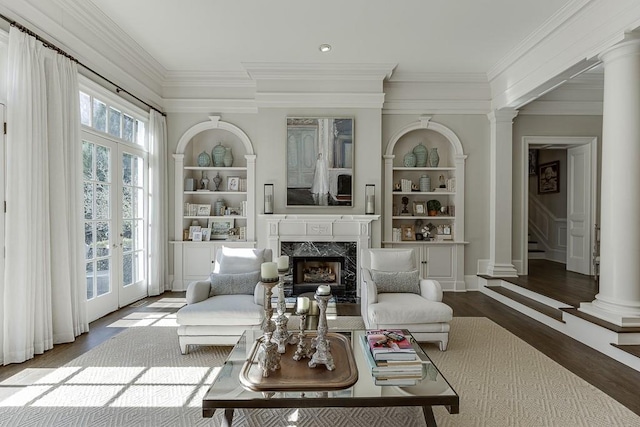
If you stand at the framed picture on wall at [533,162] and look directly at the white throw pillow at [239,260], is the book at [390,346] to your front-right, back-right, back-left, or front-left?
front-left

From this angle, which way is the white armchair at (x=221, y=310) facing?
toward the camera

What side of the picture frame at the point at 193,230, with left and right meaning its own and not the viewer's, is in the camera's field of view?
front

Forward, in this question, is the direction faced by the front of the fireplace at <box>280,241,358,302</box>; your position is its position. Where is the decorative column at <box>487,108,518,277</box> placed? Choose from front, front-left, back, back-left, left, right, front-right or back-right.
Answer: left

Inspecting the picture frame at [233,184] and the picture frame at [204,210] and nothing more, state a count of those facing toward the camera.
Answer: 2

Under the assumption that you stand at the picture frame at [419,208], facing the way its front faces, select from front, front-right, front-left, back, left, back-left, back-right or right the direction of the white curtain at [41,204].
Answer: front-right

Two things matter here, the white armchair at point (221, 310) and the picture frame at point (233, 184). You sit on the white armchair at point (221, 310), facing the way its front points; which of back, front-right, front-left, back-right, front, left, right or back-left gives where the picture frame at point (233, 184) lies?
back

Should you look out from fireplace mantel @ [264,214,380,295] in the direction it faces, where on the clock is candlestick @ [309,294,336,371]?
The candlestick is roughly at 12 o'clock from the fireplace mantel.

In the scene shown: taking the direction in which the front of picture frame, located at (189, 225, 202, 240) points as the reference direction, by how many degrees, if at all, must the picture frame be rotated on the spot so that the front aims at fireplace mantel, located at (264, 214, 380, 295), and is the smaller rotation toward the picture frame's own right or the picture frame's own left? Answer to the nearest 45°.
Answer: approximately 45° to the picture frame's own left

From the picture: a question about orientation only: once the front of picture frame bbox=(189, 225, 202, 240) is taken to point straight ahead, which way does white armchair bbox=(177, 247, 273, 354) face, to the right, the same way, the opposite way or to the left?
the same way

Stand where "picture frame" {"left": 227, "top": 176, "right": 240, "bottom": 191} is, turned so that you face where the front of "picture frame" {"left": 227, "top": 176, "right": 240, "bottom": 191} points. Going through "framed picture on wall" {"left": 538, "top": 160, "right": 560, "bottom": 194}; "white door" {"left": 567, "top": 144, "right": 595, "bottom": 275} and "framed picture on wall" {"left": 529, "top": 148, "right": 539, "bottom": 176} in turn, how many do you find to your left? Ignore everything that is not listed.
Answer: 3

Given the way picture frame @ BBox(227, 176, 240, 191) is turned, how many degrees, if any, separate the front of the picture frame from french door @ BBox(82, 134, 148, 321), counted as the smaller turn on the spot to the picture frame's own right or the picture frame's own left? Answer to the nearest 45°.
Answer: approximately 45° to the picture frame's own right

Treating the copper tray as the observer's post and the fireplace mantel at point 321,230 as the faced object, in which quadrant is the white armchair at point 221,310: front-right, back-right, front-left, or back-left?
front-left

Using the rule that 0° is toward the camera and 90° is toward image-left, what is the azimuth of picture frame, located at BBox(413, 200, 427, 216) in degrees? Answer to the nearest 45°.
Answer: approximately 0°

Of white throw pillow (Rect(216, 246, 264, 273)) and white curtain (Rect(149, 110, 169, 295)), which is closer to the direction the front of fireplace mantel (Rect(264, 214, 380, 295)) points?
the white throw pillow

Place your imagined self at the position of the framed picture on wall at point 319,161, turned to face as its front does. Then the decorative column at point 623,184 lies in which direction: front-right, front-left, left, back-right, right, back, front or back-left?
front-left

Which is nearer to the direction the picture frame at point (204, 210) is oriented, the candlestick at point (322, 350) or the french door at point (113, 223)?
the candlestick

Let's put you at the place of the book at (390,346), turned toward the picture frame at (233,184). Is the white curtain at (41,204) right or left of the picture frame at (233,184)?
left

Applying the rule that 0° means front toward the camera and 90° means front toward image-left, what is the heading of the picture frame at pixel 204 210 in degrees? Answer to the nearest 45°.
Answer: approximately 0°

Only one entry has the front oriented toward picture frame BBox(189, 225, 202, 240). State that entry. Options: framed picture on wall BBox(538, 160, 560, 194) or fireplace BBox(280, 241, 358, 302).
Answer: the framed picture on wall
